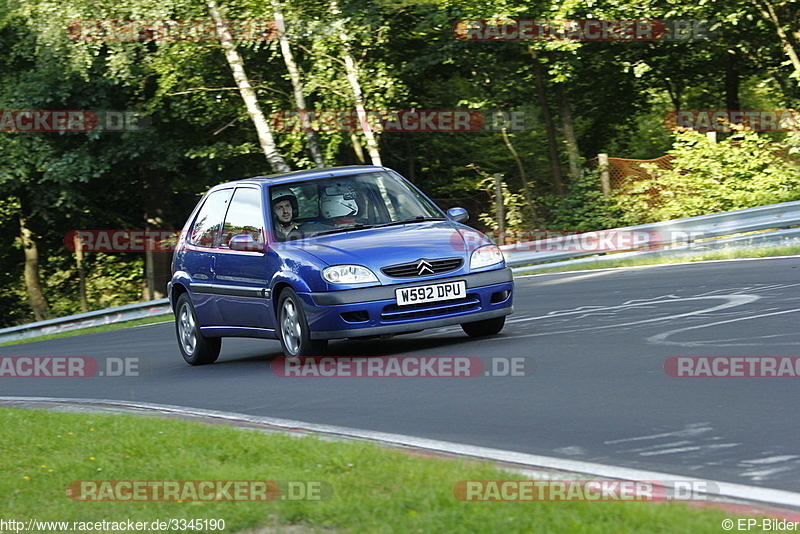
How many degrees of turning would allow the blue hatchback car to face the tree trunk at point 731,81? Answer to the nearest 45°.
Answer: approximately 90° to its left

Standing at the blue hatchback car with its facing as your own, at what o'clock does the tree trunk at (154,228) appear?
The tree trunk is roughly at 7 o'clock from the blue hatchback car.

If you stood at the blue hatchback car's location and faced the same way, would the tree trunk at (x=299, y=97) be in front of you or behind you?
behind

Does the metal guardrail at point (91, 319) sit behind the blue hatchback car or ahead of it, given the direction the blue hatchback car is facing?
behind

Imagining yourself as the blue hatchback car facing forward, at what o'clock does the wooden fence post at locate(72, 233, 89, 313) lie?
The wooden fence post is roughly at 7 o'clock from the blue hatchback car.

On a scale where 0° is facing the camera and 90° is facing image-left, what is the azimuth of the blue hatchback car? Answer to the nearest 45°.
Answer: approximately 315°

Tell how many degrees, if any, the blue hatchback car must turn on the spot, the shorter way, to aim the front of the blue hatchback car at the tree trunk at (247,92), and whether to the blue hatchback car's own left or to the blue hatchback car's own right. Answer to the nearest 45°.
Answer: approximately 135° to the blue hatchback car's own left

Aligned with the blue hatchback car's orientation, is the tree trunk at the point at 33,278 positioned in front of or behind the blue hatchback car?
behind
